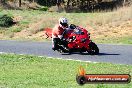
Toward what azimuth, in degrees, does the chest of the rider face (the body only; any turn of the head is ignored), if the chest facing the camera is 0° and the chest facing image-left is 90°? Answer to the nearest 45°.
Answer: approximately 315°
